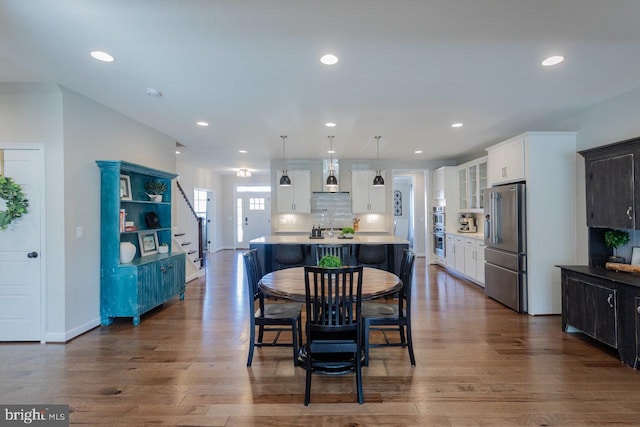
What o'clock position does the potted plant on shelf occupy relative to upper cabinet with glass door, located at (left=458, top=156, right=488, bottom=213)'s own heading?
The potted plant on shelf is roughly at 12 o'clock from the upper cabinet with glass door.

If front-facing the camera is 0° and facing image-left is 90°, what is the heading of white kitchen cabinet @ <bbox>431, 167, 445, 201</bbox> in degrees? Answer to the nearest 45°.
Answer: approximately 45°

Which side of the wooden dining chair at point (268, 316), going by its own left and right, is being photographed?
right

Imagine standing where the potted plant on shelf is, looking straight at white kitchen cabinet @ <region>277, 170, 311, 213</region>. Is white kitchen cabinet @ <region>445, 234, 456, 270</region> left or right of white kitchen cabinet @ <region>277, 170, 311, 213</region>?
right

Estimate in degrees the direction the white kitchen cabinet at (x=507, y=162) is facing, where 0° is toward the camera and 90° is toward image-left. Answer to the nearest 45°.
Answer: approximately 45°

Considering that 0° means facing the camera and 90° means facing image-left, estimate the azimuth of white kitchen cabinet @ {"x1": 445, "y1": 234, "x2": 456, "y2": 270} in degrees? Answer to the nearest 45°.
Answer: approximately 90°

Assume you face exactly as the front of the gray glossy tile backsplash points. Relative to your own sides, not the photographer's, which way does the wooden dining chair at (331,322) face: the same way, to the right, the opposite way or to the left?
the opposite way

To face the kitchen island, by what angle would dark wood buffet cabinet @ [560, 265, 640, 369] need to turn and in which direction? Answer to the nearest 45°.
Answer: approximately 45° to its right

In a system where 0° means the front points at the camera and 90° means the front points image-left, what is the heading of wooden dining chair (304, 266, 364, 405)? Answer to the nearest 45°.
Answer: approximately 180°
